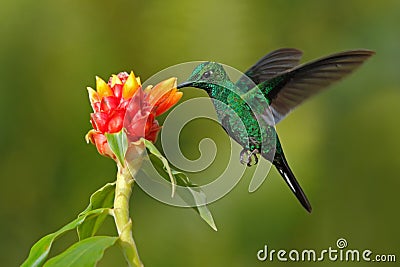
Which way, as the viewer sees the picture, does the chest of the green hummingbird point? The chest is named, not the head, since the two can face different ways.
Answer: to the viewer's left
